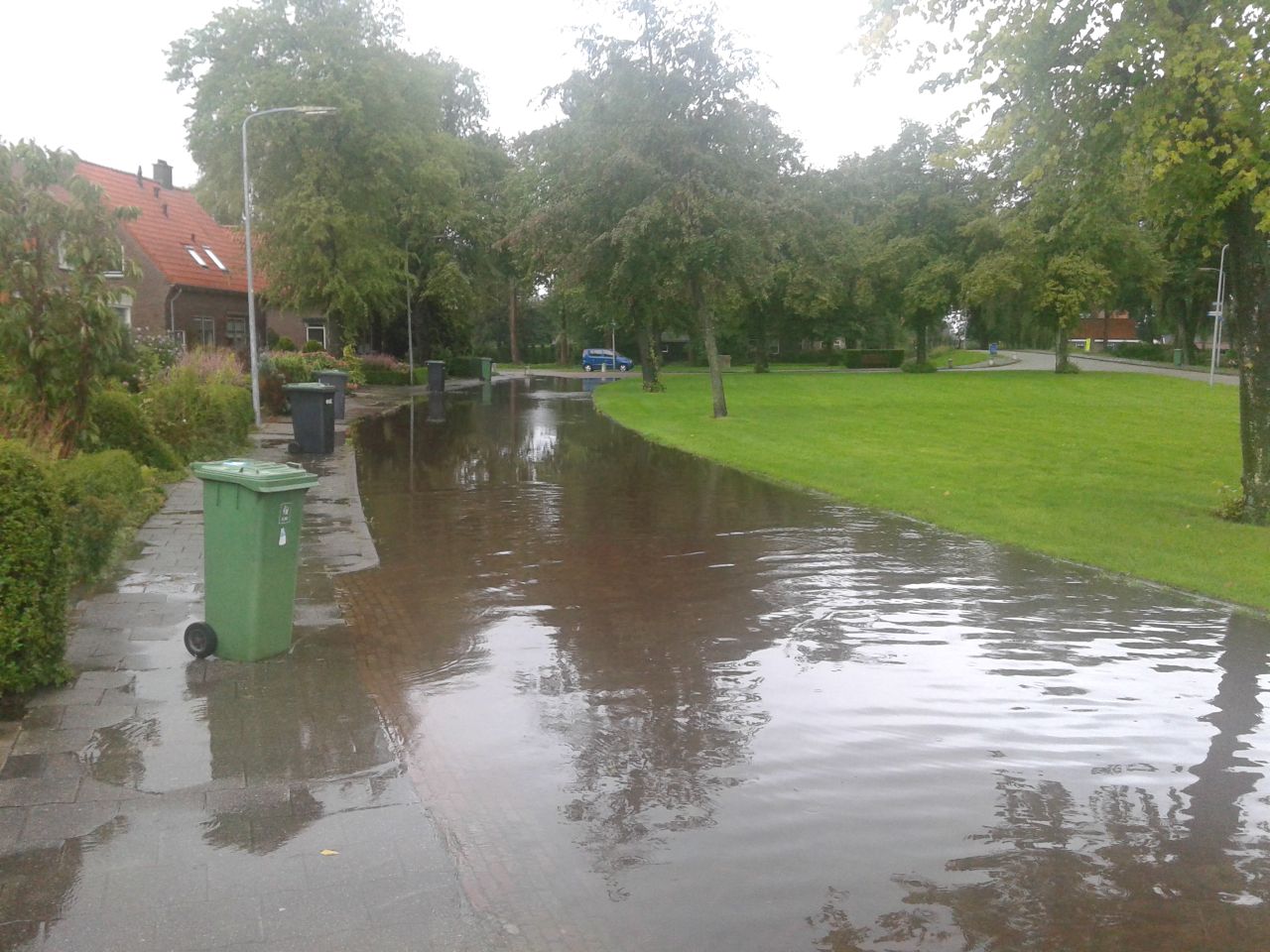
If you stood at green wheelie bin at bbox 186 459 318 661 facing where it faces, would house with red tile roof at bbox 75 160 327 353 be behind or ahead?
behind

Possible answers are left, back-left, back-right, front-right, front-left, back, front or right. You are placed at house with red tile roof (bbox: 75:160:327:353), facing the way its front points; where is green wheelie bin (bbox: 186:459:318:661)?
front-right

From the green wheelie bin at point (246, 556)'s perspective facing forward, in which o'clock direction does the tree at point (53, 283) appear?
The tree is roughly at 7 o'clock from the green wheelie bin.

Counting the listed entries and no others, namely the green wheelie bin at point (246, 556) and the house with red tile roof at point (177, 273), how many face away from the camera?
0

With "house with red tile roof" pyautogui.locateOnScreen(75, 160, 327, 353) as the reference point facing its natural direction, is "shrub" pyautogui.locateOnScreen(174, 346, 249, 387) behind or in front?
in front

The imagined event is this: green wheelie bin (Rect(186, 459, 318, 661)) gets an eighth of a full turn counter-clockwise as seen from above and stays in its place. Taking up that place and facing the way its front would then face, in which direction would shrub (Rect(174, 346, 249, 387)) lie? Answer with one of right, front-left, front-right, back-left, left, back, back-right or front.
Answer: left

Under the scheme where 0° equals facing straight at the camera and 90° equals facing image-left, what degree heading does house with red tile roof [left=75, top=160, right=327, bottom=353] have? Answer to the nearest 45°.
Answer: approximately 315°

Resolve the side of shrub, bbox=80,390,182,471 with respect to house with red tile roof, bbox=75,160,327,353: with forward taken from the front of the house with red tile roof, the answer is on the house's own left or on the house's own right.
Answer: on the house's own right

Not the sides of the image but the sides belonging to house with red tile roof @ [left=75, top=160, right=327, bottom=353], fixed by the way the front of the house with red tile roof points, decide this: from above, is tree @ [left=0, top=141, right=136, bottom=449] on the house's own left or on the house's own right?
on the house's own right

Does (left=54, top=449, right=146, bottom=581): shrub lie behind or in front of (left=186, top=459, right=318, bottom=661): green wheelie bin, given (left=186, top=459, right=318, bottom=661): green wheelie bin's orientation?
behind

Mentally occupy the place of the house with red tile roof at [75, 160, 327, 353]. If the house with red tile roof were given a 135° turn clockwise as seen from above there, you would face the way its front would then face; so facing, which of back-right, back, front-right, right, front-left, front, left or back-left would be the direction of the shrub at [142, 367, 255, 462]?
left
